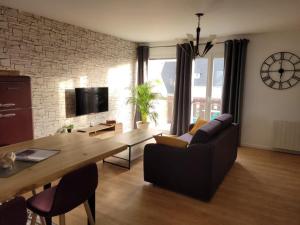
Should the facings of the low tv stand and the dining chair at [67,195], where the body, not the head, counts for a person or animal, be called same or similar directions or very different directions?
very different directions

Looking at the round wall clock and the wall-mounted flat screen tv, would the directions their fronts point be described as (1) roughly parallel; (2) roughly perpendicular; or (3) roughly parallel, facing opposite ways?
roughly perpendicular

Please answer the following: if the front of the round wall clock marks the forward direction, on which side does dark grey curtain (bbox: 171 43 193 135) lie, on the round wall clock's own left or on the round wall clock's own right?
on the round wall clock's own right

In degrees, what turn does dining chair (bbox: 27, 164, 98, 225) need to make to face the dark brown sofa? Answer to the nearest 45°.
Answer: approximately 90° to its right

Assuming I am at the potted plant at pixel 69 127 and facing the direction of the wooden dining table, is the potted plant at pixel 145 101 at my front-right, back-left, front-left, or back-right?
back-left

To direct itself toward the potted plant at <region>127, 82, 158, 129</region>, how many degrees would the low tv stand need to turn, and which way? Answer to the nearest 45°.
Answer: approximately 90° to its left

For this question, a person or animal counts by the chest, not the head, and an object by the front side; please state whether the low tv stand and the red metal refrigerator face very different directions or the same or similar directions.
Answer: same or similar directions

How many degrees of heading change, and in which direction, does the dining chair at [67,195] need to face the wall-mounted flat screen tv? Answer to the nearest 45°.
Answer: approximately 45° to its right

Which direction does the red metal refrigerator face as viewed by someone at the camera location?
facing the viewer and to the right of the viewer

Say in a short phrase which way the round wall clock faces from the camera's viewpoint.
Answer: facing the viewer

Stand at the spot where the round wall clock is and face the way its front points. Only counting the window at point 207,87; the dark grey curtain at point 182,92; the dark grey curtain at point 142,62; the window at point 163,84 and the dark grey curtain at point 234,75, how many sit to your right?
5

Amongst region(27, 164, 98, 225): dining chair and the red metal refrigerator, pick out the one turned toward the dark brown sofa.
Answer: the red metal refrigerator

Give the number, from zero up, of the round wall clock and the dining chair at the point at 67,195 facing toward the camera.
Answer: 1

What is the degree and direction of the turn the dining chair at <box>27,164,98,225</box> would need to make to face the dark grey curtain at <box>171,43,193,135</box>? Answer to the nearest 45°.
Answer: approximately 90° to its right

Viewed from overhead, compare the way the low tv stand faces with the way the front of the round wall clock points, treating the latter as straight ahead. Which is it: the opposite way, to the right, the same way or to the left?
to the left

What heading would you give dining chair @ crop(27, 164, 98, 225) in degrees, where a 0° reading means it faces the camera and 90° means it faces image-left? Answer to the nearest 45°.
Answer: approximately 135°

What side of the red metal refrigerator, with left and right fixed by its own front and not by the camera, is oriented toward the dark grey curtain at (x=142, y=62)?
left

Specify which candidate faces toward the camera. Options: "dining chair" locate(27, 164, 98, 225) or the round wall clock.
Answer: the round wall clock
